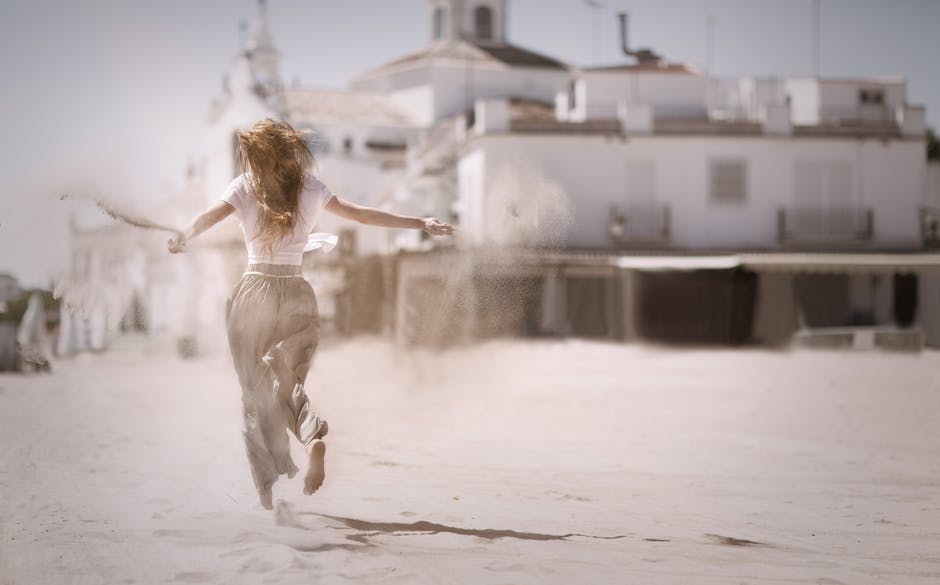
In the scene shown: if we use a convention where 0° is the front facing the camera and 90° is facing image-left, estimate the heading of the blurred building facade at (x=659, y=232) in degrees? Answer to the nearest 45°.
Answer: approximately 0°
